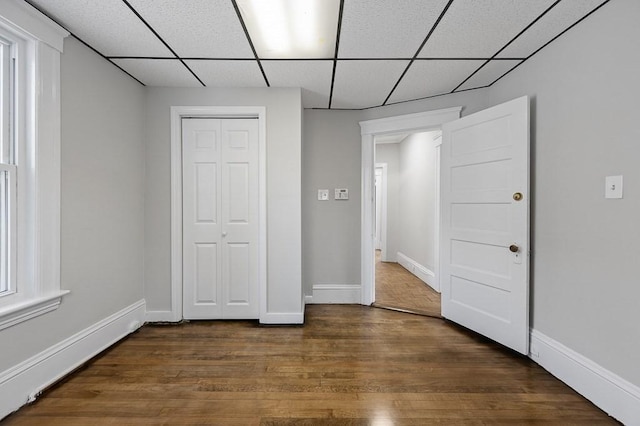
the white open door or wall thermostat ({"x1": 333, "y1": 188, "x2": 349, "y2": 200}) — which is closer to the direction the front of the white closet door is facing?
the white open door

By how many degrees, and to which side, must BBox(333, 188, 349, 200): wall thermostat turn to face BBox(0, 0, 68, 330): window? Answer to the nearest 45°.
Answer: approximately 45° to its right

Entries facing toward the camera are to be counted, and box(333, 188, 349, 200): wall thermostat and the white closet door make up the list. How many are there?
2

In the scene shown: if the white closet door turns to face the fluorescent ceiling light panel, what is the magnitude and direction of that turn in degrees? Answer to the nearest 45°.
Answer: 0° — it already faces it

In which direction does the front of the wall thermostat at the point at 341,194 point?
toward the camera

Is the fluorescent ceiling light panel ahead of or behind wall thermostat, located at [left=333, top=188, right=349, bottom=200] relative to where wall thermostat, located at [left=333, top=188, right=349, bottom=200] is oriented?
ahead

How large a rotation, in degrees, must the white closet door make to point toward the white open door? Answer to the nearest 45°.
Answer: approximately 45° to its left

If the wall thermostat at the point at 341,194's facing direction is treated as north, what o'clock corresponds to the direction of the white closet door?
The white closet door is roughly at 2 o'clock from the wall thermostat.

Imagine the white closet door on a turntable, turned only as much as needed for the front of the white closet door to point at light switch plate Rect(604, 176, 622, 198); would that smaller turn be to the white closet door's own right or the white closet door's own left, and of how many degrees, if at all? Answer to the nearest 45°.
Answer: approximately 45° to the white closet door's own left

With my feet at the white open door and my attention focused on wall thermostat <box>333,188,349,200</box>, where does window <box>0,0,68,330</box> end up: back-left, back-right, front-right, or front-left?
front-left

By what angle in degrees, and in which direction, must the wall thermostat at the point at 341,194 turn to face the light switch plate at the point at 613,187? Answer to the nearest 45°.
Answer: approximately 45° to its left

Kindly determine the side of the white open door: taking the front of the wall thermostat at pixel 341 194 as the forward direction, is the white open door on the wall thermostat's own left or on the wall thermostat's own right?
on the wall thermostat's own left
